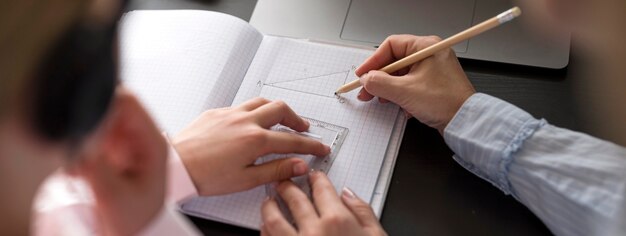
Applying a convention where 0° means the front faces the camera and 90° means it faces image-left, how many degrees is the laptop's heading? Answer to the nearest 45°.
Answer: approximately 0°
